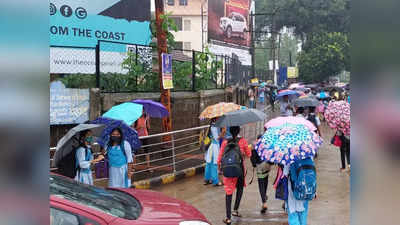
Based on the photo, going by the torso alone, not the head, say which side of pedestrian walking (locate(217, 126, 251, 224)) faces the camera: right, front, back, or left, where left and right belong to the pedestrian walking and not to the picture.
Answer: back

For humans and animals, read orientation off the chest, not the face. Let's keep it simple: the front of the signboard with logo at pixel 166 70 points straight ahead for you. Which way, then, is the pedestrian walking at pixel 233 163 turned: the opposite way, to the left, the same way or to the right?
the opposite way

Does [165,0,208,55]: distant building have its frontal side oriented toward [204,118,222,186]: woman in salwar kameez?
yes

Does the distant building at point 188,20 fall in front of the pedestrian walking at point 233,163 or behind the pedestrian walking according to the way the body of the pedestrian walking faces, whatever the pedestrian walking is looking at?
in front

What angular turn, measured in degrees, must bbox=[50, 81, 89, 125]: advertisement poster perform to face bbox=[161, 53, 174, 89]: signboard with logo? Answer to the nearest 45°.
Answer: approximately 90° to its left

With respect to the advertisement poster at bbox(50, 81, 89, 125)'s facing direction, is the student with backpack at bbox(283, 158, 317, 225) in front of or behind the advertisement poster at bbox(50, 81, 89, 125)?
in front
